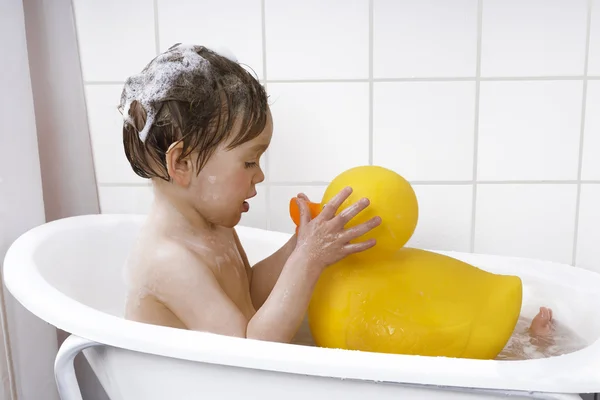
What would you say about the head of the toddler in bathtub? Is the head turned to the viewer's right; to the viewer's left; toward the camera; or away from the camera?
to the viewer's right

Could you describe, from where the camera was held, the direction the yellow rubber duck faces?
facing to the left of the viewer

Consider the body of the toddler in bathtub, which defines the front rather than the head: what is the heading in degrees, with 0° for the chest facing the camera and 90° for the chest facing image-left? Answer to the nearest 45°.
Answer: approximately 270°
